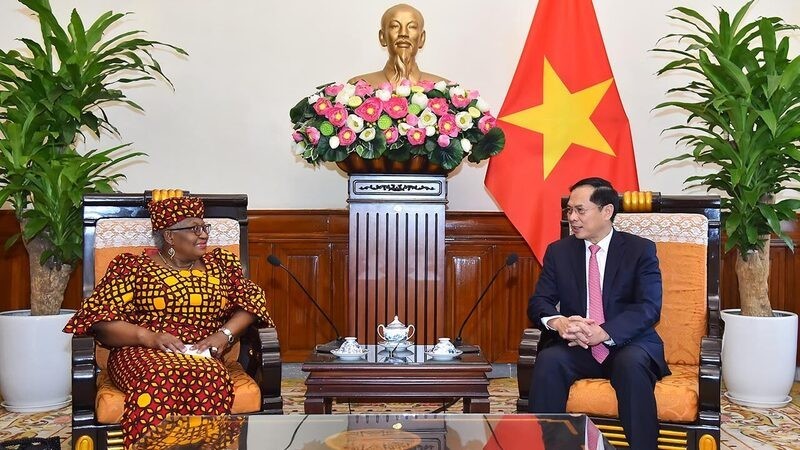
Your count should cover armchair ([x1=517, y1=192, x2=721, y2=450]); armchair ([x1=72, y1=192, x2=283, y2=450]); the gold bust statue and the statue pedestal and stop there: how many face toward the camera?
4

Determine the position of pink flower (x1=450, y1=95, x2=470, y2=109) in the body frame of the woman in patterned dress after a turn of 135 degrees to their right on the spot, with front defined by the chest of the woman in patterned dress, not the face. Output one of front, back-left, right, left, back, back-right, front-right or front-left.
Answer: back

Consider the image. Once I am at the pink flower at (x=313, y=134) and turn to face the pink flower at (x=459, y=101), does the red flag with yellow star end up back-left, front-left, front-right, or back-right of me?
front-left

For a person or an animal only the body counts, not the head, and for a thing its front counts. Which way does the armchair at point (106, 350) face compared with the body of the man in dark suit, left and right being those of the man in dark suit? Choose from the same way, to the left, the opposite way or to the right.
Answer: to the left

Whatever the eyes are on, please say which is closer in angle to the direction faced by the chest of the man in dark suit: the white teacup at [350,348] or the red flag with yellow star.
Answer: the white teacup

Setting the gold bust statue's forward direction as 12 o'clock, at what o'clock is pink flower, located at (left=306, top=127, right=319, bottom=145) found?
The pink flower is roughly at 1 o'clock from the gold bust statue.

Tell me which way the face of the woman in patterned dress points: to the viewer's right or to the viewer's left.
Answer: to the viewer's right

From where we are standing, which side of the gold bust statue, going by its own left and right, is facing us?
front

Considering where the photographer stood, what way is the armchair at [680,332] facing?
facing the viewer

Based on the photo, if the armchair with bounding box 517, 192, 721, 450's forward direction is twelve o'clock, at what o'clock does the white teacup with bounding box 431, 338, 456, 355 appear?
The white teacup is roughly at 2 o'clock from the armchair.

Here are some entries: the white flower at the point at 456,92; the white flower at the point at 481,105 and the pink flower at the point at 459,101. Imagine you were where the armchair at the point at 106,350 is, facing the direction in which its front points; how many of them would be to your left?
3

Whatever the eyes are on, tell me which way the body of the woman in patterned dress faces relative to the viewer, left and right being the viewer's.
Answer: facing the viewer and to the right of the viewer
